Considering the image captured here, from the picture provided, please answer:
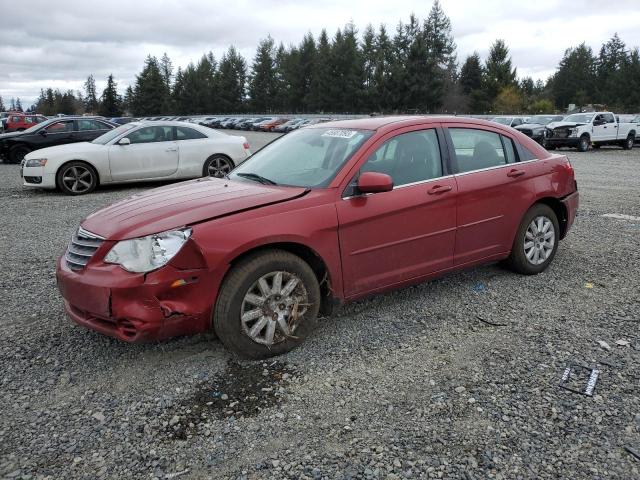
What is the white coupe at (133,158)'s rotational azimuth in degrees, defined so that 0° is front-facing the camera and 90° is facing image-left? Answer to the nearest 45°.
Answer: approximately 90°

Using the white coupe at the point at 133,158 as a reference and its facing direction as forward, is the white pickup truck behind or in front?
behind

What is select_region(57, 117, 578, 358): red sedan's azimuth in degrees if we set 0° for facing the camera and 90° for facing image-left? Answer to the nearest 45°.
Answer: approximately 45°

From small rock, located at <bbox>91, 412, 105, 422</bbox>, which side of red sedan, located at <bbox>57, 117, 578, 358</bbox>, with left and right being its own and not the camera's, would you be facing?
front

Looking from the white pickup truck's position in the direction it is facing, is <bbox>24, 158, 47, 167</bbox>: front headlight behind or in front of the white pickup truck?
in front

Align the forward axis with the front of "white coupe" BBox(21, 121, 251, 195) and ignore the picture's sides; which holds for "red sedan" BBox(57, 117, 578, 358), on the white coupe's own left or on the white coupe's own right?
on the white coupe's own left

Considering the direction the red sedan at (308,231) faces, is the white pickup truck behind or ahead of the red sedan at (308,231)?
behind

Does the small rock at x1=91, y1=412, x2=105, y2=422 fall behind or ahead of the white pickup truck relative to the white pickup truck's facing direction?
ahead

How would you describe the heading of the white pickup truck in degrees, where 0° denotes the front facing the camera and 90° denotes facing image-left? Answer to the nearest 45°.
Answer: approximately 45°

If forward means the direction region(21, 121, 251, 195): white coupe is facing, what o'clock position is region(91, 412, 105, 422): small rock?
The small rock is roughly at 9 o'clock from the white coupe.
